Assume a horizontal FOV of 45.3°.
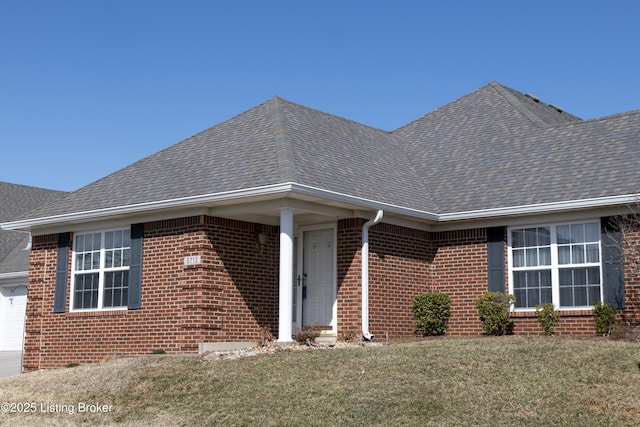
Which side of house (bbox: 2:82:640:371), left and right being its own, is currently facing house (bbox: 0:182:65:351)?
right

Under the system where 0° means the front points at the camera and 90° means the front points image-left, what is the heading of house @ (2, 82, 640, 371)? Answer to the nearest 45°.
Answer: approximately 45°
